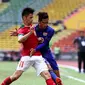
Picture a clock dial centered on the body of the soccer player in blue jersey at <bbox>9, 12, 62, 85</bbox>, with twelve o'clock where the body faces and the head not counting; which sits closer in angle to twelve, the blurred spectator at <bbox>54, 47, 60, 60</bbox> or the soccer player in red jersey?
the soccer player in red jersey

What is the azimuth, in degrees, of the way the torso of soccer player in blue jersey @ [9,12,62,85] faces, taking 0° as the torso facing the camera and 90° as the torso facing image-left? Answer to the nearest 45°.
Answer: approximately 45°

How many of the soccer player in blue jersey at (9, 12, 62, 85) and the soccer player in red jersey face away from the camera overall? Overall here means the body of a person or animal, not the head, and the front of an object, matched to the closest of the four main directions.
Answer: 0

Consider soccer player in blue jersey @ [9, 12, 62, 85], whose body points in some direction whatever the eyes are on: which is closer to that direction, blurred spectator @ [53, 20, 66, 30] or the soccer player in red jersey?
the soccer player in red jersey

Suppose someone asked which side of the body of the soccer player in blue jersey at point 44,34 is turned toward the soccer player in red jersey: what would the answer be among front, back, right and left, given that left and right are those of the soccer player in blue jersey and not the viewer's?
front

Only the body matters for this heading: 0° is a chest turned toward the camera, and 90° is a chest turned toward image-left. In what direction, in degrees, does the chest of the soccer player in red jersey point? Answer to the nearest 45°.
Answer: approximately 315°
